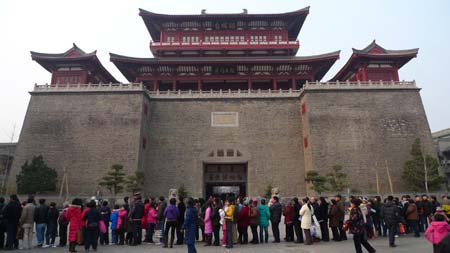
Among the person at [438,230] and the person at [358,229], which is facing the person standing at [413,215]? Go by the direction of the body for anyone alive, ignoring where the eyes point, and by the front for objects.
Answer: the person at [438,230]

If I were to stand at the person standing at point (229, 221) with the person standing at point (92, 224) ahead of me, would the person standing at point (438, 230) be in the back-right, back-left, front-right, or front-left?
back-left

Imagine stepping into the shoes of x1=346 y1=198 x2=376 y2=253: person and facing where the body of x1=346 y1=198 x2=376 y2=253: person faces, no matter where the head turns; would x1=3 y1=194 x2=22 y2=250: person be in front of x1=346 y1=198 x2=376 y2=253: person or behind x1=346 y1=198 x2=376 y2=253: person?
in front
